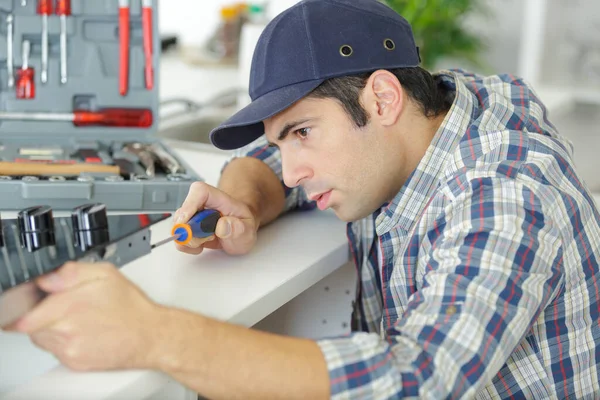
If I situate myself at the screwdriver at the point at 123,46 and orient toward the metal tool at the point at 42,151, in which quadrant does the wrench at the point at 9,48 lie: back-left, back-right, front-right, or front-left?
front-right

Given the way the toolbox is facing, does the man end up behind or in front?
in front

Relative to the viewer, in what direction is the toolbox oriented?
toward the camera
